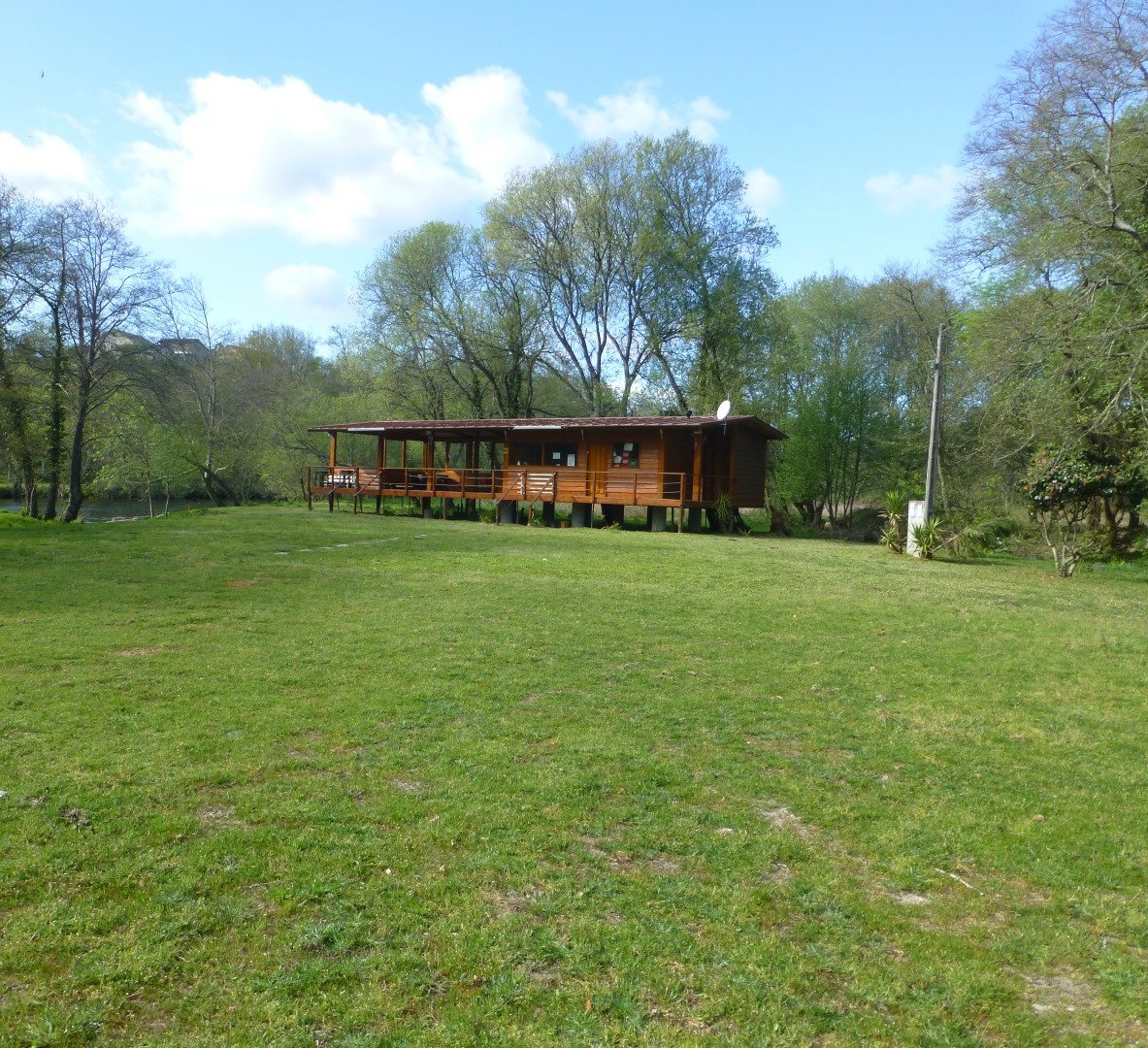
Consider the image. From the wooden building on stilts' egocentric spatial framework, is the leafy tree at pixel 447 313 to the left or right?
on its right

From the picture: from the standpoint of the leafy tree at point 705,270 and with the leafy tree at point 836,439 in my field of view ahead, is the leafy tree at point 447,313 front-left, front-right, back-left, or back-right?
back-right

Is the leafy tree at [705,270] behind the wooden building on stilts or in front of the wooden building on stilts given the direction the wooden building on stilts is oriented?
behind

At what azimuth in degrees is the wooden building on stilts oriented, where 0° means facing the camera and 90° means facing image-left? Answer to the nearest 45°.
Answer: approximately 45°

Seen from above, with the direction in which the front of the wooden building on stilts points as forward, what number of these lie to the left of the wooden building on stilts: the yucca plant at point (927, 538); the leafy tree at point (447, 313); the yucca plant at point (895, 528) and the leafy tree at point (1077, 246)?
3

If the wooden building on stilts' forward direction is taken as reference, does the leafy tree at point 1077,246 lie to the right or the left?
on its left

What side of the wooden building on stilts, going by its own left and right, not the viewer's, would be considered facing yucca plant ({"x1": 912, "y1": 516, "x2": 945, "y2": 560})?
left

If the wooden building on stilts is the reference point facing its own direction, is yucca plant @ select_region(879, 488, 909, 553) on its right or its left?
on its left
